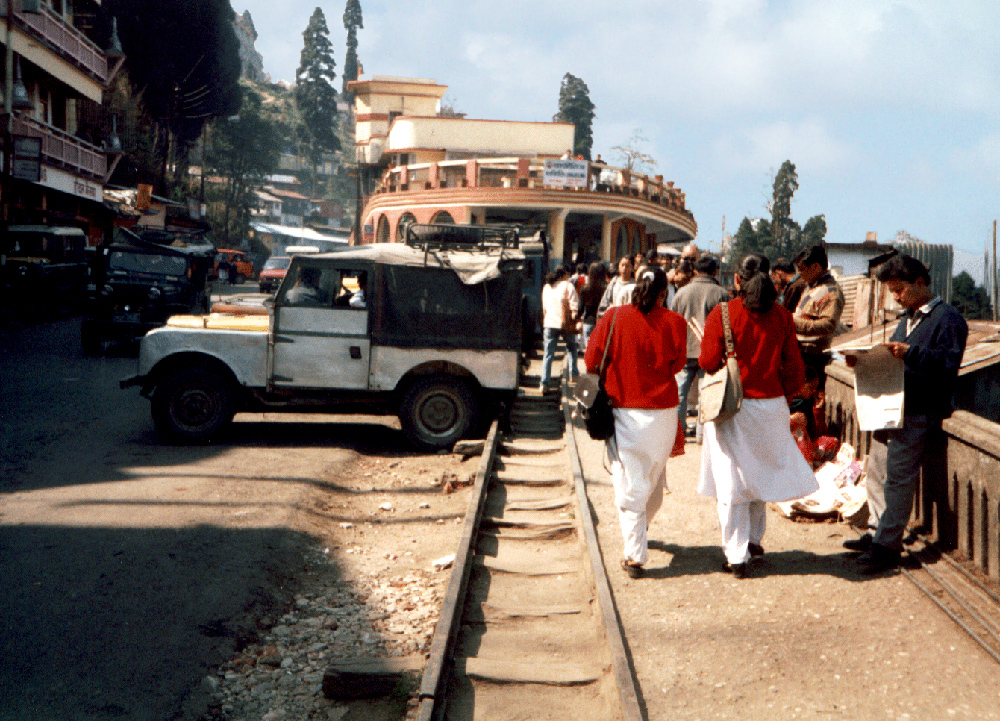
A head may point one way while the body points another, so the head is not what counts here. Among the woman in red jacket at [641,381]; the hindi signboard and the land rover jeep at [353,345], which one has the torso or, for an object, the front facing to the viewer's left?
the land rover jeep

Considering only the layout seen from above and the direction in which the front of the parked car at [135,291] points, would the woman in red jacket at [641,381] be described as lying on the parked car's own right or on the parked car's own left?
on the parked car's own left

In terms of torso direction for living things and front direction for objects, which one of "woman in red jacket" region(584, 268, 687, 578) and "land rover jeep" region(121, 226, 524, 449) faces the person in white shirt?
the woman in red jacket

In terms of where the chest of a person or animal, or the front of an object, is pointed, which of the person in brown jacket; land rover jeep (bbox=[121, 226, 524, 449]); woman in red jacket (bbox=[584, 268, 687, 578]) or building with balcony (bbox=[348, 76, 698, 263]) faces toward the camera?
the building with balcony

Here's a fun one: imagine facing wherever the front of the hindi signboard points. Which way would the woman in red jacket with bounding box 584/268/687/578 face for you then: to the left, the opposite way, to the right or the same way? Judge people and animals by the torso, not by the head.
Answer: the opposite way

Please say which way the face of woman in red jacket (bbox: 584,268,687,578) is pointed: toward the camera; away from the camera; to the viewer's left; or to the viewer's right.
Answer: away from the camera

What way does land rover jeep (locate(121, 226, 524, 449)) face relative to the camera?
to the viewer's left

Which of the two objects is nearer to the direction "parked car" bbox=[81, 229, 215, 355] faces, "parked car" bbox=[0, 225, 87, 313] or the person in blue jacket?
the person in blue jacket

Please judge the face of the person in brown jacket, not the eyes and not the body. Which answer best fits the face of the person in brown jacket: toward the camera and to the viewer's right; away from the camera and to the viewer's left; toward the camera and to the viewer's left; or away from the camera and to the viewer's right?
toward the camera and to the viewer's left

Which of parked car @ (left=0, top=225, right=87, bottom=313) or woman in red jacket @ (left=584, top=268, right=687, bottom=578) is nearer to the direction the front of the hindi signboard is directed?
the woman in red jacket

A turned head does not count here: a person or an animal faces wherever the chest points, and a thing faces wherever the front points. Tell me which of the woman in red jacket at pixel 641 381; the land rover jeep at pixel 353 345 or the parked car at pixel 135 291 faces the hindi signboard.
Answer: the woman in red jacket

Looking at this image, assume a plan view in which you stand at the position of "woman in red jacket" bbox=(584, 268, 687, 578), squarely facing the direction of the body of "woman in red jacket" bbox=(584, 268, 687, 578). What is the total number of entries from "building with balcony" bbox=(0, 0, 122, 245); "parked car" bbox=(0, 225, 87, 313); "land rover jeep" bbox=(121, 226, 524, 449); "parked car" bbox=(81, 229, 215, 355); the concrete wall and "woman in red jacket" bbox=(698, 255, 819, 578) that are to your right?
2

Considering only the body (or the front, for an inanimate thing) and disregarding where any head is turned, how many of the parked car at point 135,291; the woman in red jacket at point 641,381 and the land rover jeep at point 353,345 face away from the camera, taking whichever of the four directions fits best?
1
